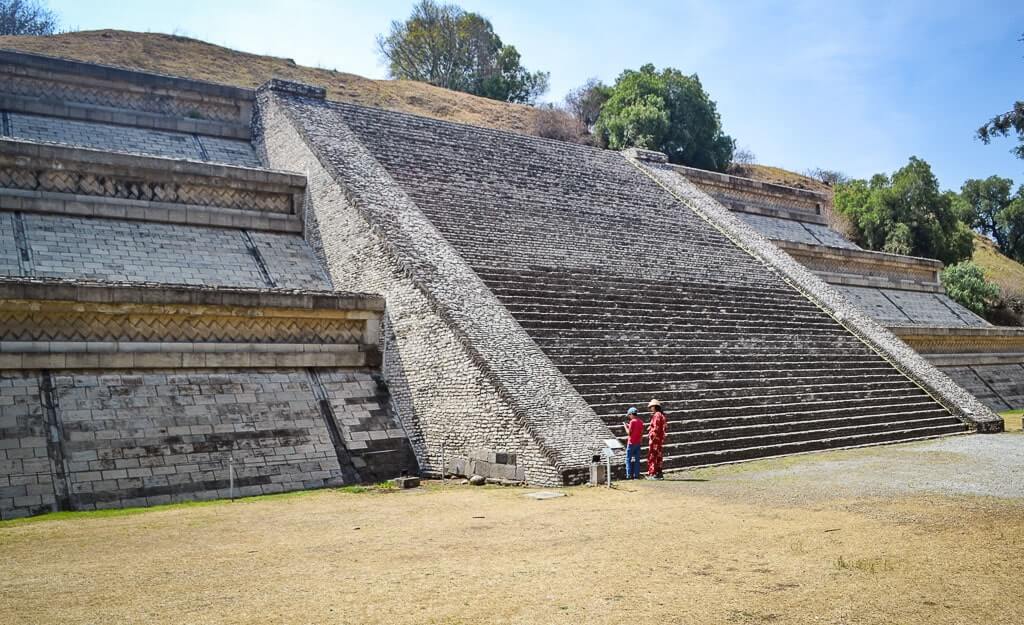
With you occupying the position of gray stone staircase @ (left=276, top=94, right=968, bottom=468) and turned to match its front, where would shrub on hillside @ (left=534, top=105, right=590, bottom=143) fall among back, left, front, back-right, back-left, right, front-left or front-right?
back-left

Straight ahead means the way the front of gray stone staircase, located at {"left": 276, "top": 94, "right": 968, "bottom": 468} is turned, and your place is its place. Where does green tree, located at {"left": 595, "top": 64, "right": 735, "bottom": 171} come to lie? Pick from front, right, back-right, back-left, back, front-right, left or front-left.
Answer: back-left

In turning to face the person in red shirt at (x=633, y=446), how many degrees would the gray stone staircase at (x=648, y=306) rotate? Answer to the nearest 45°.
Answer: approximately 45° to its right

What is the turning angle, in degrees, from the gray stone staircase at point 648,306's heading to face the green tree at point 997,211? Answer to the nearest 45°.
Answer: approximately 90° to its left

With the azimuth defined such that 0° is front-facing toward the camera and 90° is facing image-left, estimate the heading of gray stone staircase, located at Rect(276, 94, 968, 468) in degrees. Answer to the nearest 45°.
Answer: approximately 315°

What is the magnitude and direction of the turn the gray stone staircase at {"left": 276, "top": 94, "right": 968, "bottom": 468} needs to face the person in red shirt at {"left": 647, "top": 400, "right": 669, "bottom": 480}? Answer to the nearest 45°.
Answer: approximately 45° to its right

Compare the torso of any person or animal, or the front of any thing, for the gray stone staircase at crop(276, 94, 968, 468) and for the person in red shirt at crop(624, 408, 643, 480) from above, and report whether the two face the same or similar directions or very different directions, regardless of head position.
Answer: very different directions
